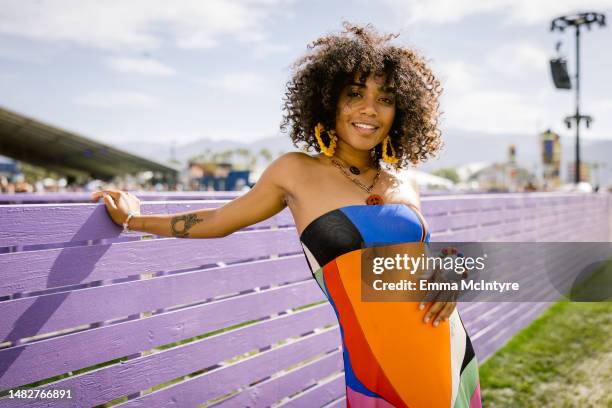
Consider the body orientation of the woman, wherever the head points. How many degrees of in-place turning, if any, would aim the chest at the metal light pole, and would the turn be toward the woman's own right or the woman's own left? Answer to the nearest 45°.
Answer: approximately 90° to the woman's own left

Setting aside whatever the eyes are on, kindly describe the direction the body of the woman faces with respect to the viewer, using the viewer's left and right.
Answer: facing the viewer and to the right of the viewer
